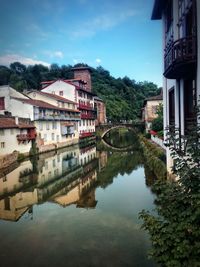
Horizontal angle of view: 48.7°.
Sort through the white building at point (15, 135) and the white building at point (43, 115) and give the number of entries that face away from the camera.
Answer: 0

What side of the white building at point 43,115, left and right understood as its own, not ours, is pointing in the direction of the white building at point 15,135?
right

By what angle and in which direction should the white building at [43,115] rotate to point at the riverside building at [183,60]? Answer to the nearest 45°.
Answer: approximately 45° to its right

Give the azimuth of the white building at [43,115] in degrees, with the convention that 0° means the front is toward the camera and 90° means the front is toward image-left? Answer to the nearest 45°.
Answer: approximately 315°

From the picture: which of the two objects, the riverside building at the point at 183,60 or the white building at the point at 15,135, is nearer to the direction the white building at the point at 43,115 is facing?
the riverside building

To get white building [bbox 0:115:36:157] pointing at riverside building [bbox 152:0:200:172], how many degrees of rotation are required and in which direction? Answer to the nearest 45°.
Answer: approximately 45° to its right

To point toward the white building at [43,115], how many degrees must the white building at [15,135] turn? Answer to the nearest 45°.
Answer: approximately 90° to its left

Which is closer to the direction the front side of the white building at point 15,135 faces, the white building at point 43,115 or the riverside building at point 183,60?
the riverside building

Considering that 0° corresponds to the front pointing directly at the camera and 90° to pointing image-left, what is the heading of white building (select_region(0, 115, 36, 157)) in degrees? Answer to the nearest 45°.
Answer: approximately 315°
